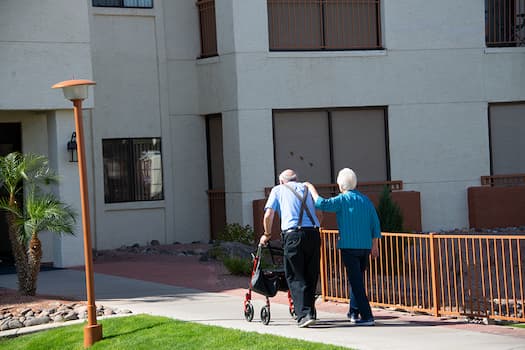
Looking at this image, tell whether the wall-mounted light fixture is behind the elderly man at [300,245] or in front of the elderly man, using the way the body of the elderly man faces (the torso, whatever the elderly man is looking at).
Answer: in front

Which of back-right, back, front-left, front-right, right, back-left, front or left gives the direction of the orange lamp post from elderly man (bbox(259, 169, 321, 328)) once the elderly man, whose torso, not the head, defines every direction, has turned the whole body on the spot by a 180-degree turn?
back-right

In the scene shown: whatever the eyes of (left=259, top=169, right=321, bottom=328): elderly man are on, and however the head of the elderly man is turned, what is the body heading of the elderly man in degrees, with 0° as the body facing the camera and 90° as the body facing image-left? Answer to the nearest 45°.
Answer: approximately 135°

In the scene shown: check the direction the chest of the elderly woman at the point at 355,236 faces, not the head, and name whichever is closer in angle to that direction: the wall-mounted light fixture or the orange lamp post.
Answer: the wall-mounted light fixture

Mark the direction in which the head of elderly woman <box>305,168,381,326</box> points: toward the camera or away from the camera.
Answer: away from the camera

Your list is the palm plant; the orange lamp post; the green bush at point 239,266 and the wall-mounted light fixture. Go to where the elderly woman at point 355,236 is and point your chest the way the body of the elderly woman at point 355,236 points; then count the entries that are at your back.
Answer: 0

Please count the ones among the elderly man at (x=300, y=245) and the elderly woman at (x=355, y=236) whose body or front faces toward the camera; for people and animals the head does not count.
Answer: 0

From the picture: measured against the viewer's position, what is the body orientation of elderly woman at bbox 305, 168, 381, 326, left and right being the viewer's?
facing away from the viewer and to the left of the viewer

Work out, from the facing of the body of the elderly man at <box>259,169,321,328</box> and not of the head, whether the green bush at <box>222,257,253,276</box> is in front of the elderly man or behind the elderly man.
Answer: in front

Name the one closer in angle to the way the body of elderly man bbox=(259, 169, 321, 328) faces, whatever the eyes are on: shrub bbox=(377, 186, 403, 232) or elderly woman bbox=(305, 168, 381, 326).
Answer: the shrub

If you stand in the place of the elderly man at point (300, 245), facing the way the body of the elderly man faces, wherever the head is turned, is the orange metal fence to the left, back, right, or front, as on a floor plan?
right

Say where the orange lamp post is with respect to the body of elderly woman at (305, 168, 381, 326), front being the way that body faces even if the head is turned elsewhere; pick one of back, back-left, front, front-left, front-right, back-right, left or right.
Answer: front-left

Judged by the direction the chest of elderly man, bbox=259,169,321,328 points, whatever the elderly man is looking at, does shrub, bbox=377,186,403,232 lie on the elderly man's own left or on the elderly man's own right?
on the elderly man's own right

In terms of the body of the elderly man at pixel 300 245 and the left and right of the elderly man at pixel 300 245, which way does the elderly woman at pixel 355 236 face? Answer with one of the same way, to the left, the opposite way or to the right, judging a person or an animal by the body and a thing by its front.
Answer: the same way
